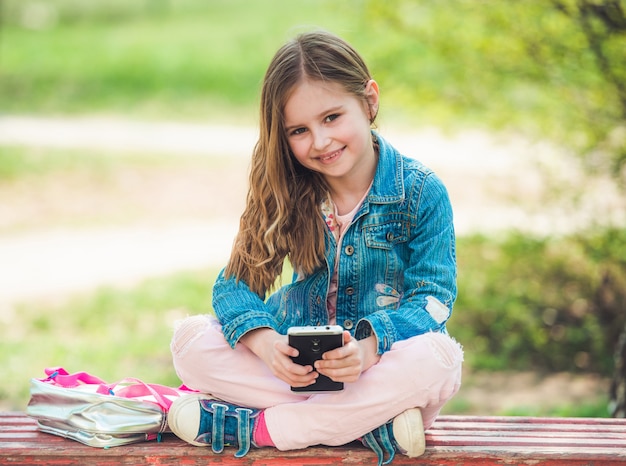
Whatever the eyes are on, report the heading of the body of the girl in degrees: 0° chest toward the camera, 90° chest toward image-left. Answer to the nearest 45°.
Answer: approximately 0°
